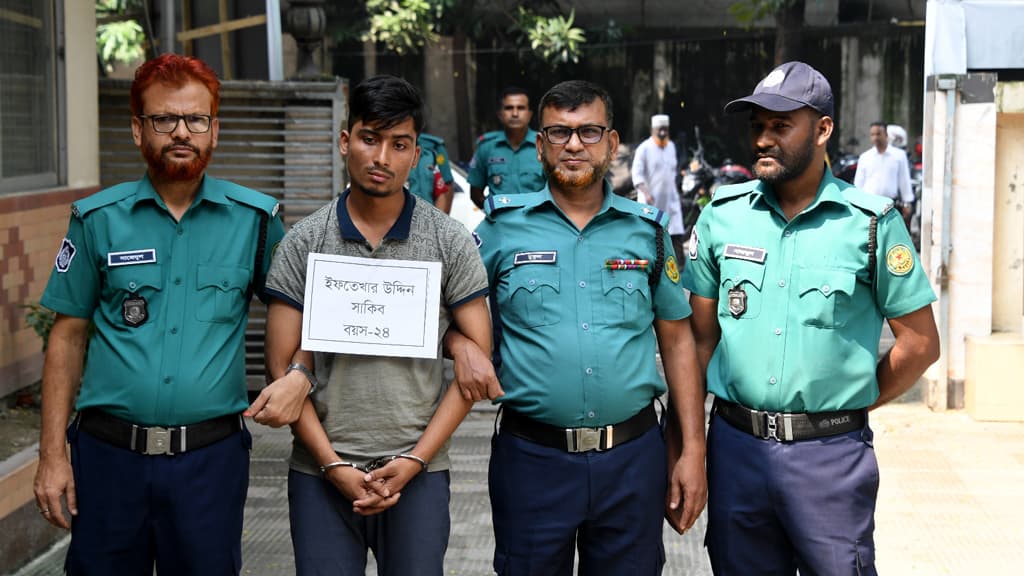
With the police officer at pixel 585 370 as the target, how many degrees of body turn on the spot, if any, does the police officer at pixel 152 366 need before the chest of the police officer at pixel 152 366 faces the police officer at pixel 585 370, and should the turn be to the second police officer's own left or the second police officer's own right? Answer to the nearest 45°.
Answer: approximately 90° to the second police officer's own left

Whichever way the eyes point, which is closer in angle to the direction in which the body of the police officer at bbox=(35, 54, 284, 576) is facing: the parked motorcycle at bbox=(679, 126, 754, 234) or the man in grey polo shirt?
the man in grey polo shirt

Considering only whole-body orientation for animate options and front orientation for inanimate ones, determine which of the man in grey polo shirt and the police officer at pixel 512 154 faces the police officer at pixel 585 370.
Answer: the police officer at pixel 512 154

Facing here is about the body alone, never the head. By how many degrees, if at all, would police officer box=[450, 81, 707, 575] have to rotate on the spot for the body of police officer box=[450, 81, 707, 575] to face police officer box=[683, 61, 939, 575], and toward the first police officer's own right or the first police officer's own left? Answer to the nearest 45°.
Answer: approximately 90° to the first police officer's own left

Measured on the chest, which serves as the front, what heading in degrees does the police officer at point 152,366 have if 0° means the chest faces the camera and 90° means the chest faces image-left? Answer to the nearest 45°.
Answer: approximately 0°

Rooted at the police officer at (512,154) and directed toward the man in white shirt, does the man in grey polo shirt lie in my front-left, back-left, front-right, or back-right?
back-right

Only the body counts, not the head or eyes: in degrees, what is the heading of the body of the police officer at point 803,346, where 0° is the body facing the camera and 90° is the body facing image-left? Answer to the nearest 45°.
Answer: approximately 45°
